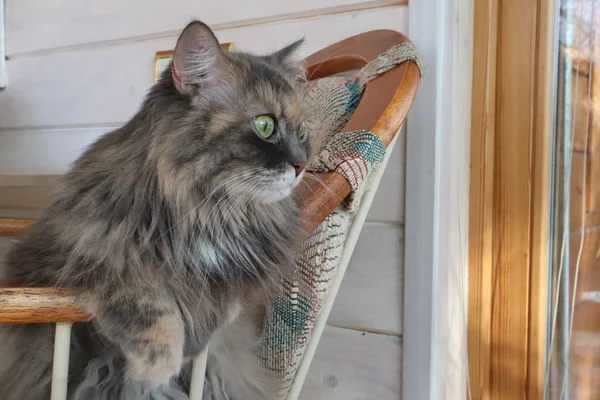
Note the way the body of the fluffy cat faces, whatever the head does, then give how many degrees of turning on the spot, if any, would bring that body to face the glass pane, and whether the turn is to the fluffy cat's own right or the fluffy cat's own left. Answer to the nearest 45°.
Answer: approximately 45° to the fluffy cat's own left

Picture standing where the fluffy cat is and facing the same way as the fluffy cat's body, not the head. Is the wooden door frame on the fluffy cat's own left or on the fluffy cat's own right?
on the fluffy cat's own left

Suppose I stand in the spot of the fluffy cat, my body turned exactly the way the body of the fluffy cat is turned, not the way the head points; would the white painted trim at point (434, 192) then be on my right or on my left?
on my left

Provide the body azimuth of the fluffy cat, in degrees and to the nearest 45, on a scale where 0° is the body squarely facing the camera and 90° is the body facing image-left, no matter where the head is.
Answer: approximately 315°
